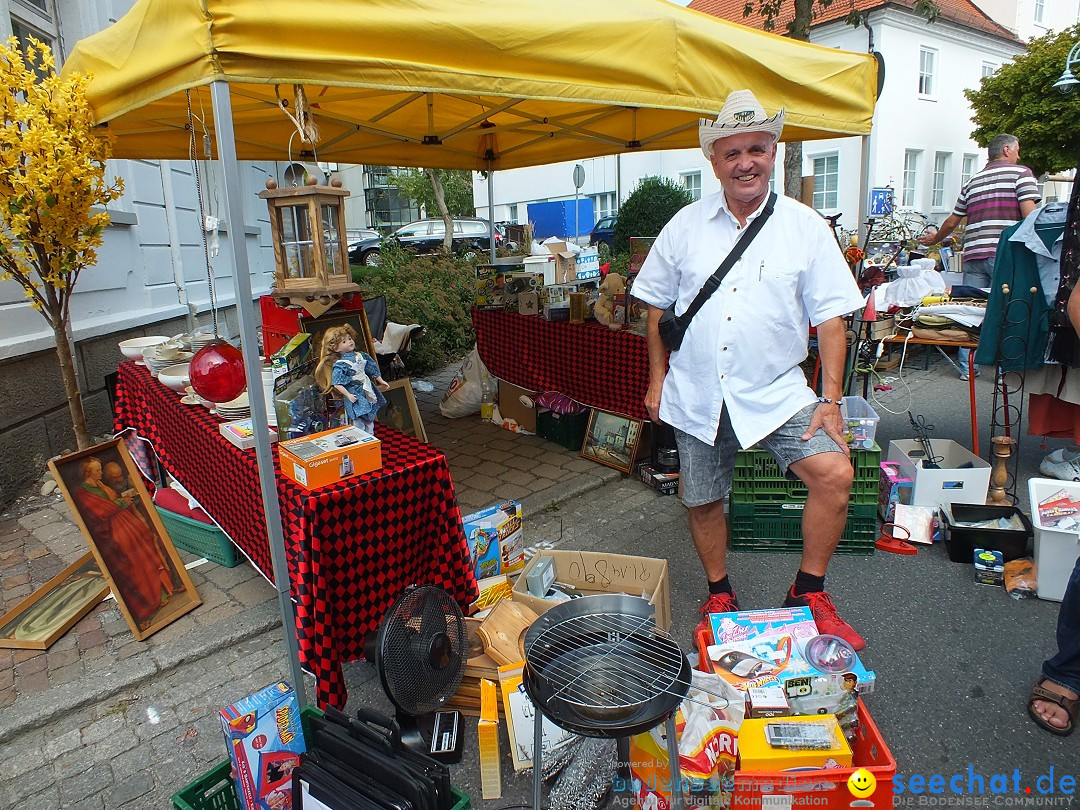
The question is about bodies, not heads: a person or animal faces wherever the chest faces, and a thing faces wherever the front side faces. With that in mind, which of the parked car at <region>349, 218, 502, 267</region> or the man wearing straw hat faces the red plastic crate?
the man wearing straw hat

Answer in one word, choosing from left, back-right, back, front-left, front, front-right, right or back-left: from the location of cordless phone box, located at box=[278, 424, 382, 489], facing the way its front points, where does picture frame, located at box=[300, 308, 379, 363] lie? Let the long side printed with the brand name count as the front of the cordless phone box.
back-left

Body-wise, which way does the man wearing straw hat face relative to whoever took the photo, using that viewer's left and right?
facing the viewer

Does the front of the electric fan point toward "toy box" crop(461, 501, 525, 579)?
no

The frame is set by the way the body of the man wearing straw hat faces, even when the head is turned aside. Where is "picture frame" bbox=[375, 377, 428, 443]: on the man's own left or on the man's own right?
on the man's own right

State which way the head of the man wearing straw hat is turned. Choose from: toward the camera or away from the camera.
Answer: toward the camera

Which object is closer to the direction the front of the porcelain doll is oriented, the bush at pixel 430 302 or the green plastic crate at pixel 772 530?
the green plastic crate

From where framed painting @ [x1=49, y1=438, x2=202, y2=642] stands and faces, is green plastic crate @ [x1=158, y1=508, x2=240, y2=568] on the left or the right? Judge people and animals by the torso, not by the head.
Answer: on its left

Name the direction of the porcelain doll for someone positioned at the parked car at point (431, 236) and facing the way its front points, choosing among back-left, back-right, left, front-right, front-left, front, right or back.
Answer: left

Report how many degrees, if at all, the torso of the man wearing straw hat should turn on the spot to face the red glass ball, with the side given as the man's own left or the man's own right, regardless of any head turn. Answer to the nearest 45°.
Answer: approximately 90° to the man's own right

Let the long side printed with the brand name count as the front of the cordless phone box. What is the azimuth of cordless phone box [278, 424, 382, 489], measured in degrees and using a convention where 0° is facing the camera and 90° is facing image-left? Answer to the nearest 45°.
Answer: approximately 315°

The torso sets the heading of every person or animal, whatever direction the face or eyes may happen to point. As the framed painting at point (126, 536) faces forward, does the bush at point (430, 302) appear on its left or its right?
on its left

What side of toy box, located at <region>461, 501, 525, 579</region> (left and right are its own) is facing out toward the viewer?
front

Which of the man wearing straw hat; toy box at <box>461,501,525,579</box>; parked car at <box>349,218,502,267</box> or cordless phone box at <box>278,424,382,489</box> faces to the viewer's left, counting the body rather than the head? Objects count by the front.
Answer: the parked car
